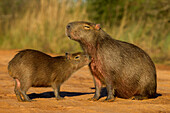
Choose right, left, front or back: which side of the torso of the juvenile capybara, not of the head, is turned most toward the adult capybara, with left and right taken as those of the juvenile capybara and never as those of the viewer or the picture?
front

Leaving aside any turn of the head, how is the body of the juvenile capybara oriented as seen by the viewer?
to the viewer's right

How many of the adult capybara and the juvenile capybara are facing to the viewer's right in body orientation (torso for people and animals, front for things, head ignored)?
1

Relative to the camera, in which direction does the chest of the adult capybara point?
to the viewer's left

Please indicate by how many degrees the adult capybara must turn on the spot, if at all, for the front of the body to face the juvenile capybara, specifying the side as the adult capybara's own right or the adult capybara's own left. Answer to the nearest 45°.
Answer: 0° — it already faces it

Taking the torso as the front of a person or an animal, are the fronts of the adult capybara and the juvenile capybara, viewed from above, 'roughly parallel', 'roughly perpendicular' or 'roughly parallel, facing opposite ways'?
roughly parallel, facing opposite ways
